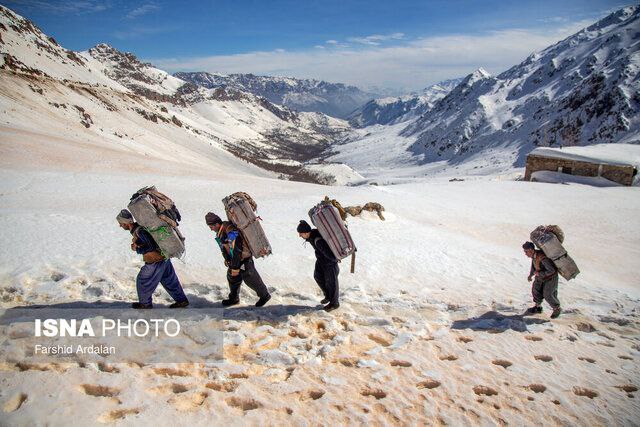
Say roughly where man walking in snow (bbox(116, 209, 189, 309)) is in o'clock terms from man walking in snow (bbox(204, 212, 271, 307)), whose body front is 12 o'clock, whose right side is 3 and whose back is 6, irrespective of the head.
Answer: man walking in snow (bbox(116, 209, 189, 309)) is roughly at 12 o'clock from man walking in snow (bbox(204, 212, 271, 307)).

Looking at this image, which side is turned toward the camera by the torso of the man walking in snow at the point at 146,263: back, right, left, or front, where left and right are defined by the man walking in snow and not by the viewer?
left

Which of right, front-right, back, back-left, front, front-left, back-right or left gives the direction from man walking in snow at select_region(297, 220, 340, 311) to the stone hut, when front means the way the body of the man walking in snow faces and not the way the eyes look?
back-right

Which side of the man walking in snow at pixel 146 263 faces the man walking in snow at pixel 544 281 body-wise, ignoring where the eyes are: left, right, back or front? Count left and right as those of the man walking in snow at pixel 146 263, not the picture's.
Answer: back

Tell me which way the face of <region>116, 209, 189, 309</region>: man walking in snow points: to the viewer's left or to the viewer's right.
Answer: to the viewer's left

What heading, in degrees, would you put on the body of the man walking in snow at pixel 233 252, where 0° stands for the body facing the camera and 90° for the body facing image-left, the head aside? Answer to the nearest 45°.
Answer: approximately 90°

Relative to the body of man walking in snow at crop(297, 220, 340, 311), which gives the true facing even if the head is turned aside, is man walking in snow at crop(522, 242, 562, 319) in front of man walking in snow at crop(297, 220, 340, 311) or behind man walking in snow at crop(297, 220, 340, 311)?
behind

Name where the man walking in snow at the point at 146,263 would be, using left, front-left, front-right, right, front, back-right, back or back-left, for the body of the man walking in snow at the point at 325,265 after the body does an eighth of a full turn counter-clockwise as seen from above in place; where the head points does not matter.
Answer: front-right

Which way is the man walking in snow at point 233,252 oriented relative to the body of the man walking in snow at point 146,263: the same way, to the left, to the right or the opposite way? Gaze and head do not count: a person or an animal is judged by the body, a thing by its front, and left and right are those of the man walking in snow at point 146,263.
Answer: the same way

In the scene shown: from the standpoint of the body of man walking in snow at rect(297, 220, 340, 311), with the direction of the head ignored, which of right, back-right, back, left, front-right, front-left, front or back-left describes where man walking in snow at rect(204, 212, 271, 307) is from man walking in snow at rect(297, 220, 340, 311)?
front

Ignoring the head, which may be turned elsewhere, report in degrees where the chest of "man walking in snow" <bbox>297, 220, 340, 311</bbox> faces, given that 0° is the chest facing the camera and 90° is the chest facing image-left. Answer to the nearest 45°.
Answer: approximately 90°

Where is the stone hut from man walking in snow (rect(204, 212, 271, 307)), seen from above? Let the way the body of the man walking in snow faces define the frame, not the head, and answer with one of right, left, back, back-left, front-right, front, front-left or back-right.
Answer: back-right

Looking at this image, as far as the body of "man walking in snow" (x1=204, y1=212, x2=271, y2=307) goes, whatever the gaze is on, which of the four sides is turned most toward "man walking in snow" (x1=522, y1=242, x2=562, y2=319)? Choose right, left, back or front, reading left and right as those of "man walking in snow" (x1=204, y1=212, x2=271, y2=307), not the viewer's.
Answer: back
